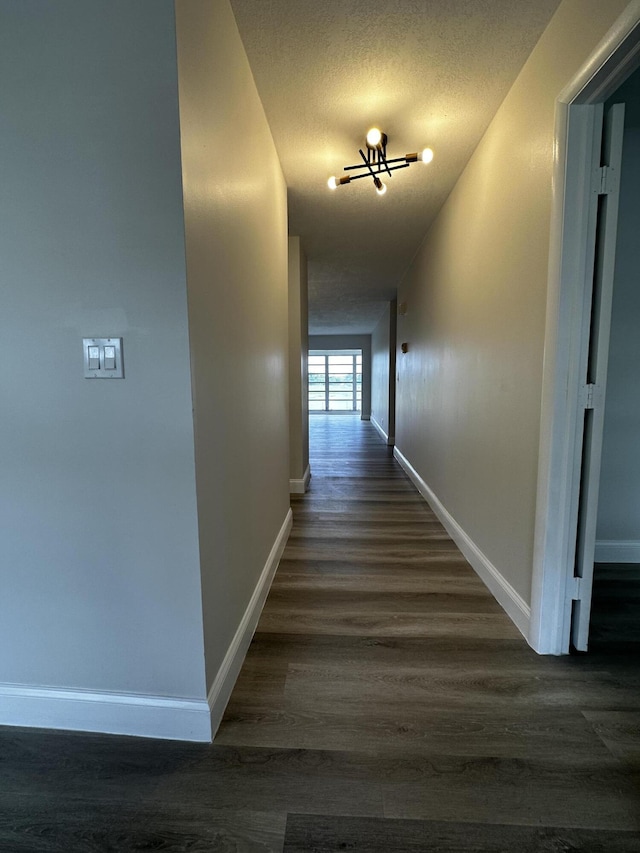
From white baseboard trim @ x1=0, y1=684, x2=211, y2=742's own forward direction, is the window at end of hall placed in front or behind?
behind

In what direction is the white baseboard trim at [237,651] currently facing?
to the viewer's right

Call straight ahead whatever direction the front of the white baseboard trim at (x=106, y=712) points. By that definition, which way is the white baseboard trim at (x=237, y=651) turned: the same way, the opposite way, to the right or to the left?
to the left

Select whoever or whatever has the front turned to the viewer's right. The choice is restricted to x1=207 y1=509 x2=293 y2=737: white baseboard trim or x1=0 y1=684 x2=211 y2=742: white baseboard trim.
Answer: x1=207 y1=509 x2=293 y2=737: white baseboard trim

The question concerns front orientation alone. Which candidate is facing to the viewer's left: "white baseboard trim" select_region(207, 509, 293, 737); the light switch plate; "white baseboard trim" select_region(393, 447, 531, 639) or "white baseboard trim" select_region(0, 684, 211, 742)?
"white baseboard trim" select_region(393, 447, 531, 639)

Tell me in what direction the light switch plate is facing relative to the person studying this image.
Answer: facing the viewer

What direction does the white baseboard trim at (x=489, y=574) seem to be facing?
to the viewer's left

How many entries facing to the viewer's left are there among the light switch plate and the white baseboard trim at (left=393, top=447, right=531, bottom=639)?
1

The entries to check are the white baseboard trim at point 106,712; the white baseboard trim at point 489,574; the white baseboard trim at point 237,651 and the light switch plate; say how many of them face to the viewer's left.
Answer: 1

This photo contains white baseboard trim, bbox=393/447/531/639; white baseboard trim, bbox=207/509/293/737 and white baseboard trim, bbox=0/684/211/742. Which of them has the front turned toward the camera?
white baseboard trim, bbox=0/684/211/742

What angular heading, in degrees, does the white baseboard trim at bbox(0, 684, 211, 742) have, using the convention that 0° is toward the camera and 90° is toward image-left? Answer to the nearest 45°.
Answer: approximately 0°

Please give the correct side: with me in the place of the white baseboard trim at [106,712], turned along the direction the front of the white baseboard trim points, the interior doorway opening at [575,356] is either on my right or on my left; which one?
on my left

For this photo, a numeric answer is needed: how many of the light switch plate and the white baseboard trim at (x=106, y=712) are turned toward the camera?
2
